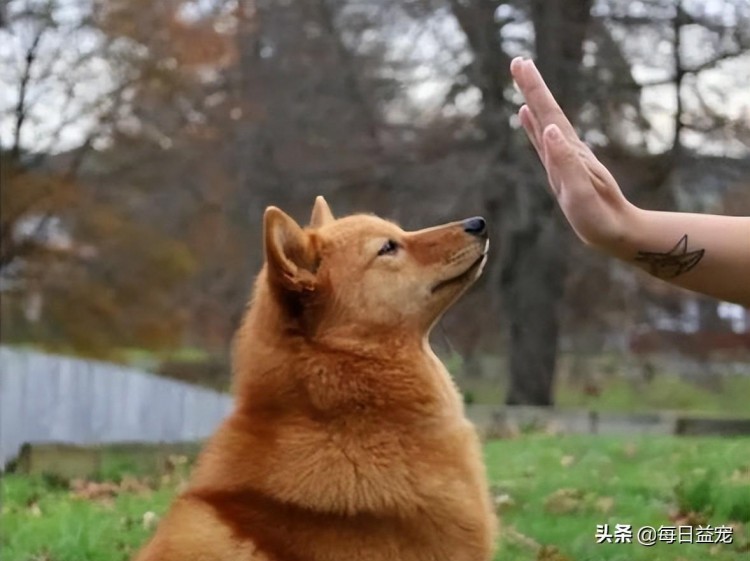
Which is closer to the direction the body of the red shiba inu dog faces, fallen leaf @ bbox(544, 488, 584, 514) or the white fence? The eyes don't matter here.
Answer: the fallen leaf

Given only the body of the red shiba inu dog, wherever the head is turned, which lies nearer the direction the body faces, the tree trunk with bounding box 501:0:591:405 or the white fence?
the tree trunk

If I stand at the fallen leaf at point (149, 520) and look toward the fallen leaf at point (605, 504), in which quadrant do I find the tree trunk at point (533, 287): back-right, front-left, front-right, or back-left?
front-left

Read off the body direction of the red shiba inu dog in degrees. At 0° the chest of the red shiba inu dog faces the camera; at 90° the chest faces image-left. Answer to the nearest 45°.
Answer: approximately 270°

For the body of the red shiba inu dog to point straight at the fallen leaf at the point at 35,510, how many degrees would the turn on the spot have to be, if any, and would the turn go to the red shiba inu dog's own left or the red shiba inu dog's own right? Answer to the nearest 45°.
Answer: approximately 135° to the red shiba inu dog's own left

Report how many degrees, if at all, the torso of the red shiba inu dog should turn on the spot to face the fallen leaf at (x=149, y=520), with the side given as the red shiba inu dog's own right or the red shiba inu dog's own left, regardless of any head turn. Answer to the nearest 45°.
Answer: approximately 90° to the red shiba inu dog's own left
